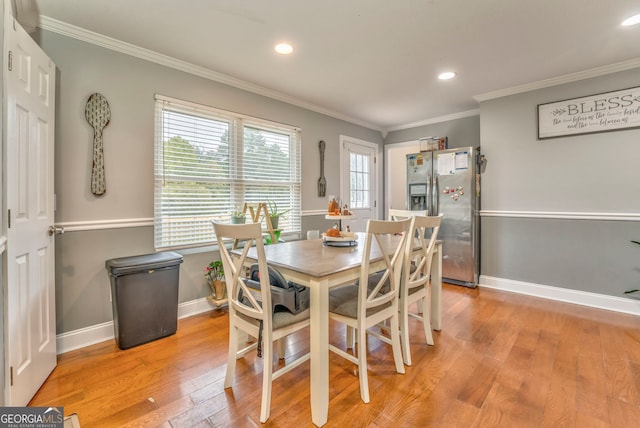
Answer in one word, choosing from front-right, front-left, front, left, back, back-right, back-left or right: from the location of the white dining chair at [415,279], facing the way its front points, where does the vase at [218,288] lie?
front-left

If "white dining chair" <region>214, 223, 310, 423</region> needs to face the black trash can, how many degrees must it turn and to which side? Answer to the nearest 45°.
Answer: approximately 90° to its left

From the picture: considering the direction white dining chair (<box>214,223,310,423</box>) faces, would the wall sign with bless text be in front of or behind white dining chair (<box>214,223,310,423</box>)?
in front

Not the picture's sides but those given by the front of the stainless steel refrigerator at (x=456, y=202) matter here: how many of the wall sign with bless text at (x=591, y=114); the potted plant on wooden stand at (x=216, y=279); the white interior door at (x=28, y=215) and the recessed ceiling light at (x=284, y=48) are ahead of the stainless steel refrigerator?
3

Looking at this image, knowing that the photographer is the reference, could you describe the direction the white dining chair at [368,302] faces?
facing away from the viewer and to the left of the viewer

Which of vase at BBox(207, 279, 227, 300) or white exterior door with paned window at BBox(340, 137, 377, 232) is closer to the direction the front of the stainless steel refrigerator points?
the vase

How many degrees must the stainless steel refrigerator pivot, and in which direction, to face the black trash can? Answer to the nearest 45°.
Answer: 0° — it already faces it

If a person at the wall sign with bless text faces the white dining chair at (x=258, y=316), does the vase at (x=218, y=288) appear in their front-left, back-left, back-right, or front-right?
front-right

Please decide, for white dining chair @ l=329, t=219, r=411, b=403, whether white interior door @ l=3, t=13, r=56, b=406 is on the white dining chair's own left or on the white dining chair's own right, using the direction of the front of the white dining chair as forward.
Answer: on the white dining chair's own left

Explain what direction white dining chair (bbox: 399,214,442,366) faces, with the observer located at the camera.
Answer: facing away from the viewer and to the left of the viewer

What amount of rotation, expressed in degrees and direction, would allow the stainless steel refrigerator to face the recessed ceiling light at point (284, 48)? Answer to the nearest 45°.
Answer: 0° — it already faces it

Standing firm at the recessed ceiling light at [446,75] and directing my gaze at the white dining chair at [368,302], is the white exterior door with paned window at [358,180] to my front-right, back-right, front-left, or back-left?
back-right

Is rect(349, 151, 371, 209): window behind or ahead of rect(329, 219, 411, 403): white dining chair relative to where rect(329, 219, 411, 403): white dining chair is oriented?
ahead

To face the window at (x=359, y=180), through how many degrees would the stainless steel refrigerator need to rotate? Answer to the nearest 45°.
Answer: approximately 45° to its right

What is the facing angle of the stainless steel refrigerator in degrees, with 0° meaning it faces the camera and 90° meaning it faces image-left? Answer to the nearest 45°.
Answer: approximately 45°
